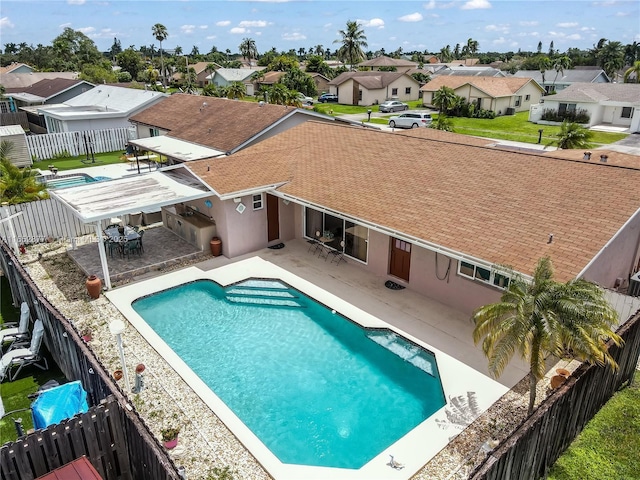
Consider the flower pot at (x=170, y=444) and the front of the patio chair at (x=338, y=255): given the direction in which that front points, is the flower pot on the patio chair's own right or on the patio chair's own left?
on the patio chair's own left

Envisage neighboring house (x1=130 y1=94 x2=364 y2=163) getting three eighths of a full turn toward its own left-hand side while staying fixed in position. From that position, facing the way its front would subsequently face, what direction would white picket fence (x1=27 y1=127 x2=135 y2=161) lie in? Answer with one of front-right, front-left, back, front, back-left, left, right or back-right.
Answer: front-right

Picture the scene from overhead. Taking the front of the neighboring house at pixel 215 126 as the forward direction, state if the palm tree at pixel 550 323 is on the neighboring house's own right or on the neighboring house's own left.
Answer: on the neighboring house's own right

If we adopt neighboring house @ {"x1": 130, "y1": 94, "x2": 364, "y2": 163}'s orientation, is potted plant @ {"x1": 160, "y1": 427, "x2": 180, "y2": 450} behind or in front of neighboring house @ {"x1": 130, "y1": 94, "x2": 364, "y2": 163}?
behind

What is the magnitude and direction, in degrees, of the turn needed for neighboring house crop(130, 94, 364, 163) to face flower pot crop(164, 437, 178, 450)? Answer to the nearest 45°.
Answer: approximately 135° to its right

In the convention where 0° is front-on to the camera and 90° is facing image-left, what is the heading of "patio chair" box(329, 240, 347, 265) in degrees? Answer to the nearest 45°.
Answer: approximately 90°

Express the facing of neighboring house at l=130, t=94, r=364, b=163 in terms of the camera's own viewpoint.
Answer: facing away from the viewer and to the right of the viewer
